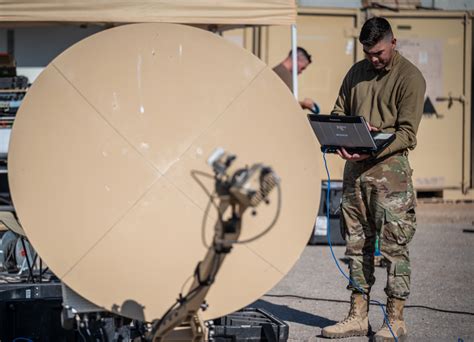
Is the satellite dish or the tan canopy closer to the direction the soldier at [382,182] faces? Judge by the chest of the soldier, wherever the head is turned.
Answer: the satellite dish

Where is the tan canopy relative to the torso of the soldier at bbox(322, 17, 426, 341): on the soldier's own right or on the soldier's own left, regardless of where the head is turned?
on the soldier's own right

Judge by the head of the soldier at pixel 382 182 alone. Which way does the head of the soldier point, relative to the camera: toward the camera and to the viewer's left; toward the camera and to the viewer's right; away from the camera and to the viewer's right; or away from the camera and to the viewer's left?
toward the camera and to the viewer's left

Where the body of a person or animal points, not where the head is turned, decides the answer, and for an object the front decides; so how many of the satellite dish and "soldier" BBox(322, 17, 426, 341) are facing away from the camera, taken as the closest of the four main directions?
0

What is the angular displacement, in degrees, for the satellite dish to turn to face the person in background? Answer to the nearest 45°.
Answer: approximately 180°

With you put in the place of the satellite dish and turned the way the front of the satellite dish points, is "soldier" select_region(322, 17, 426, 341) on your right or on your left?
on your left

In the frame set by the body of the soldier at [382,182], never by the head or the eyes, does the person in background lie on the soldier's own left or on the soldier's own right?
on the soldier's own right

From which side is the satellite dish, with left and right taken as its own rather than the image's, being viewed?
front
